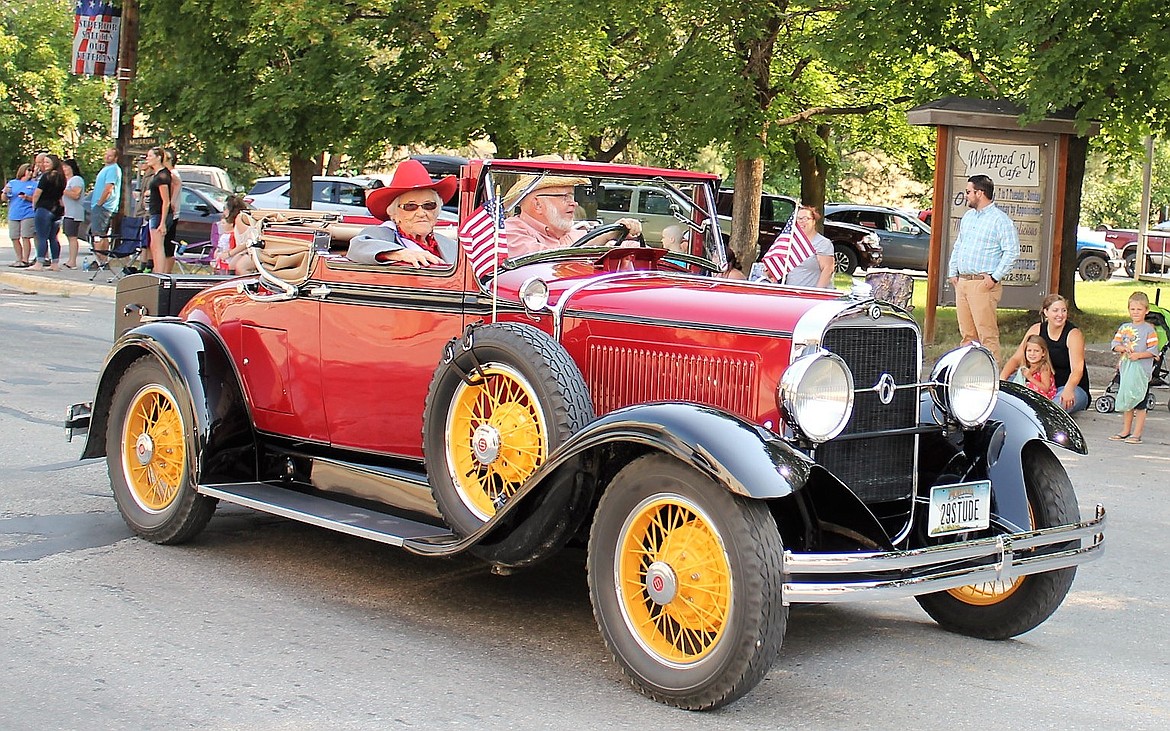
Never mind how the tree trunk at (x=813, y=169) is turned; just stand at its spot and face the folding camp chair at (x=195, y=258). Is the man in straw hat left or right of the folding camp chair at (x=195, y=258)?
left

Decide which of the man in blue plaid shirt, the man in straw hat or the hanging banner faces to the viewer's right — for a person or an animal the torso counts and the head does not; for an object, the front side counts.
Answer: the man in straw hat

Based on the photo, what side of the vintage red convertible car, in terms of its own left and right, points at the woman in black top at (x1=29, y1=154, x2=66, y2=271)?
back

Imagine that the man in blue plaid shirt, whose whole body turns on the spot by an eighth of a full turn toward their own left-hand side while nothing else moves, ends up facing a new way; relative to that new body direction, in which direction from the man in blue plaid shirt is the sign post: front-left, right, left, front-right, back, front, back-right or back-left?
back

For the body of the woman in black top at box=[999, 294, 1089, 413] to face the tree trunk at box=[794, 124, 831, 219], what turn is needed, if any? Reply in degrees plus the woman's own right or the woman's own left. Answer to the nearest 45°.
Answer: approximately 135° to the woman's own right

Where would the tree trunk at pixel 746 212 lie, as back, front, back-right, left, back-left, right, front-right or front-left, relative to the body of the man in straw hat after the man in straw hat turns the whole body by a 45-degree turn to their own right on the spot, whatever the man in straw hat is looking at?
back-left

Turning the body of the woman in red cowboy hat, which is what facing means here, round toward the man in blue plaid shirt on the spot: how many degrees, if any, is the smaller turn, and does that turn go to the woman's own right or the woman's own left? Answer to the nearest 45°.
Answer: approximately 90° to the woman's own left

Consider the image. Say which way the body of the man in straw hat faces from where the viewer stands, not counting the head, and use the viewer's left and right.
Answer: facing to the right of the viewer

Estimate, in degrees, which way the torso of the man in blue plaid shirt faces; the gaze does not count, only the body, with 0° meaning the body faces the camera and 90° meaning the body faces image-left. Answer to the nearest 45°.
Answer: approximately 45°
